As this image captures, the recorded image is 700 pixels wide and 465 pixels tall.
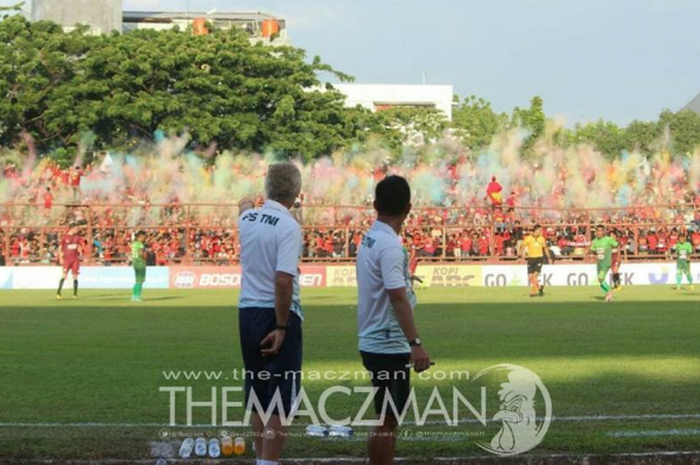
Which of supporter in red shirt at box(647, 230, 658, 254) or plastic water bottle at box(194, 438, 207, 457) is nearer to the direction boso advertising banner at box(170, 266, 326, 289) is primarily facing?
the plastic water bottle

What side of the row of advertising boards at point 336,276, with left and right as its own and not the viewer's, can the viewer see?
front

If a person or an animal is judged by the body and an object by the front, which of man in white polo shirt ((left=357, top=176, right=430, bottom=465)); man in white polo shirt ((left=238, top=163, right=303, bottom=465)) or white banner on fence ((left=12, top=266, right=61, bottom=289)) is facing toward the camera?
the white banner on fence

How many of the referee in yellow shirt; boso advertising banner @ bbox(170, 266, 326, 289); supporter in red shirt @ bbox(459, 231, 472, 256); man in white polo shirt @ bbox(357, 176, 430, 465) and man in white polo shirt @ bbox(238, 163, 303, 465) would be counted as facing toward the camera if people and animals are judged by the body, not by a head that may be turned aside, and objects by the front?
3

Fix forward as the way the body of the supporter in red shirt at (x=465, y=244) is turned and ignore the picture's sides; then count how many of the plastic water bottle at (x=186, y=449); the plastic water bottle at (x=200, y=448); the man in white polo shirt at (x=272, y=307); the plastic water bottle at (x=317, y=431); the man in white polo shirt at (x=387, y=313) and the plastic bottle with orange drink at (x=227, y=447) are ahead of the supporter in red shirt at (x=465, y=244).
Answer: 6

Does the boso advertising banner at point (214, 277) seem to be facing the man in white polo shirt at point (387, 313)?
yes

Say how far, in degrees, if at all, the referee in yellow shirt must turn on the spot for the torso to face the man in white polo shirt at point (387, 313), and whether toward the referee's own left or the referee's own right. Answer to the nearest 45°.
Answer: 0° — they already face them

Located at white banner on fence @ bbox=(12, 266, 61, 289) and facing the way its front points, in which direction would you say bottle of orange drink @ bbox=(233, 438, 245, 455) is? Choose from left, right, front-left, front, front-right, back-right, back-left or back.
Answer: front

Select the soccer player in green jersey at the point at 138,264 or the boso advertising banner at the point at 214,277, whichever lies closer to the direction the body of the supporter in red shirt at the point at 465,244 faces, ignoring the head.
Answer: the soccer player in green jersey

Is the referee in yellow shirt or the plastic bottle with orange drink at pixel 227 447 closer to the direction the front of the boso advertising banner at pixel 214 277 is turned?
the plastic bottle with orange drink

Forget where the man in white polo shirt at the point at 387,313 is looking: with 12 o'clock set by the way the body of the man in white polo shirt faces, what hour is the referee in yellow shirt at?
The referee in yellow shirt is roughly at 11 o'clock from the man in white polo shirt.

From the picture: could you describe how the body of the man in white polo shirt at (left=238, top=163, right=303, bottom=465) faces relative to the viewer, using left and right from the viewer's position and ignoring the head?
facing away from the viewer and to the right of the viewer

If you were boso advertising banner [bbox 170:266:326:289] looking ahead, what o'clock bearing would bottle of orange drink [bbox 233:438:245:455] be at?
The bottle of orange drink is roughly at 12 o'clock from the boso advertising banner.

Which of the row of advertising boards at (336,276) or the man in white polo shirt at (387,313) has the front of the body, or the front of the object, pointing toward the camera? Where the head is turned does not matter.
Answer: the row of advertising boards

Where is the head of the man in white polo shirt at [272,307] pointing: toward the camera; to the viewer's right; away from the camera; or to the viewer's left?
away from the camera

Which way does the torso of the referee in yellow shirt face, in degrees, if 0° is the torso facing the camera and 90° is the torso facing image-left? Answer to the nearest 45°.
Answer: approximately 0°

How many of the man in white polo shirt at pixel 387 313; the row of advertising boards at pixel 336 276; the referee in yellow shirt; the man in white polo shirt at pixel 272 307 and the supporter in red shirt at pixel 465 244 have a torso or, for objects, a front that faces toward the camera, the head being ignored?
3

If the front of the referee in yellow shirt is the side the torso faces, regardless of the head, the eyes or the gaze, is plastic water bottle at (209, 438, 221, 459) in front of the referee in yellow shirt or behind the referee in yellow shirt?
in front
